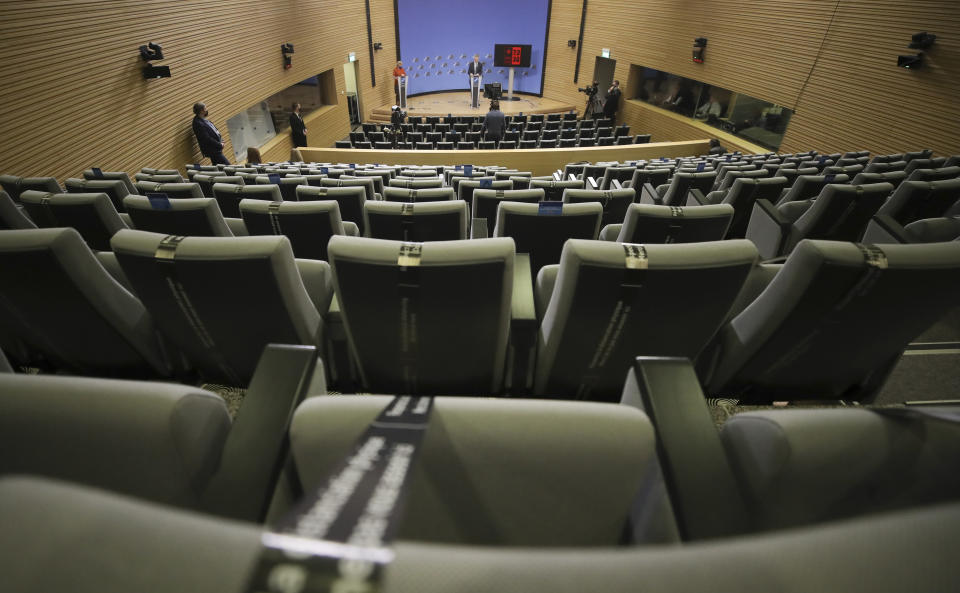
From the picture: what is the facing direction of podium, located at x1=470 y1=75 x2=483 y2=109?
toward the camera

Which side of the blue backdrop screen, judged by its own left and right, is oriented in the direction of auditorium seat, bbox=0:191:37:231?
front

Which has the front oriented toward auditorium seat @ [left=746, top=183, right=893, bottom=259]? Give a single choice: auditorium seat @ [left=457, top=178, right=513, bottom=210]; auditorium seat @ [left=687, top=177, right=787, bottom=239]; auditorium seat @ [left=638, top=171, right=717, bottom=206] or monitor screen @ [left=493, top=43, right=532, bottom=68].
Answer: the monitor screen

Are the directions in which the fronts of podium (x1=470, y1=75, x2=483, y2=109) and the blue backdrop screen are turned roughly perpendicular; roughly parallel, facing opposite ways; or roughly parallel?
roughly parallel

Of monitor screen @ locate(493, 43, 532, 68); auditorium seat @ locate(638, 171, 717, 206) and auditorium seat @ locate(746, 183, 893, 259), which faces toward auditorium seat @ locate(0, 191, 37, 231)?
the monitor screen

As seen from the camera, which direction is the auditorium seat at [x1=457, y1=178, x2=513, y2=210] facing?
away from the camera

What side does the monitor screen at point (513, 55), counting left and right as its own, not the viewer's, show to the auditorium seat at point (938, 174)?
front

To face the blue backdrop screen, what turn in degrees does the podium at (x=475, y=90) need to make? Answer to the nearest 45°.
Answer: approximately 180°

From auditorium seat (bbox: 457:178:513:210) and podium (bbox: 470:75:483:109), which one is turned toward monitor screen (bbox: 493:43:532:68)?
the auditorium seat

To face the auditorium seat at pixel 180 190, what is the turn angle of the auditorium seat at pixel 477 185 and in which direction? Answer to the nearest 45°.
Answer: approximately 90° to its left

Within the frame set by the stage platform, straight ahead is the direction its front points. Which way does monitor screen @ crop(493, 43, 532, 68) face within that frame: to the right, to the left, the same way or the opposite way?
the same way

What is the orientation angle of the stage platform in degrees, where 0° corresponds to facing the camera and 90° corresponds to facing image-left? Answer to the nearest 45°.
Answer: approximately 0°

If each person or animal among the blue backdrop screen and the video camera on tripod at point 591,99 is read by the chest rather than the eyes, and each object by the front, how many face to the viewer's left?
1

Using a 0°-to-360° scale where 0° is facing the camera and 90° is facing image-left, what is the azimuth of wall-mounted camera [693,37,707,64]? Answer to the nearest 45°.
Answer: approximately 45°

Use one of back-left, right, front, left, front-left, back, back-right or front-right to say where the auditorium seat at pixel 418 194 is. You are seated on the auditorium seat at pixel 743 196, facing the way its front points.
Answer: left

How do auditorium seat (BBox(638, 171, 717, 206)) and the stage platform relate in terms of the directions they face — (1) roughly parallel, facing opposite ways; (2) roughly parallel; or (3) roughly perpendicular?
roughly parallel, facing opposite ways

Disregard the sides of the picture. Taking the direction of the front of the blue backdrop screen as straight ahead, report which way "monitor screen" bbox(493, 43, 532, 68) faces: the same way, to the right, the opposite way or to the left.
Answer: the same way

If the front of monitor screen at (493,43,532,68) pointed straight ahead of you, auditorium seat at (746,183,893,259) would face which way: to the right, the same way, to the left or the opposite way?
the opposite way

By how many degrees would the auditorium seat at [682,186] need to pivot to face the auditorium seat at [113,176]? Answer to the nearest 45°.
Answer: approximately 90° to its left

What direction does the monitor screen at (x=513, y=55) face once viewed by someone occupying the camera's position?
facing the viewer
